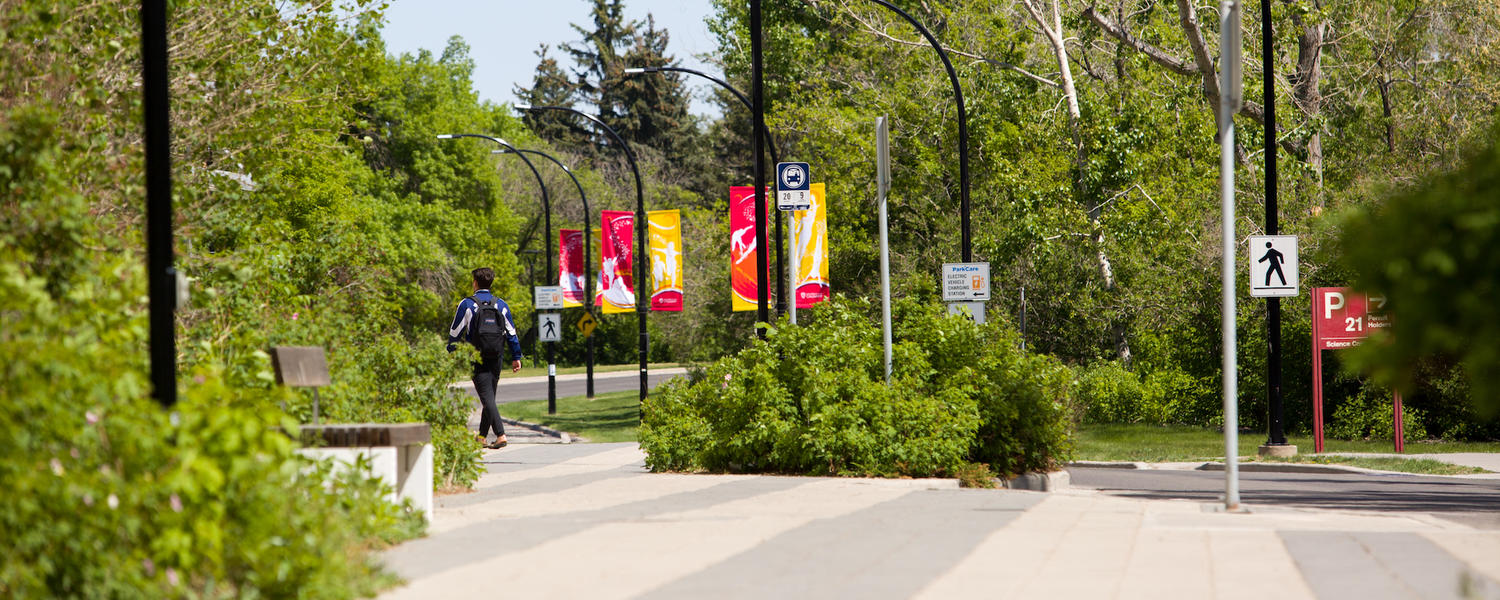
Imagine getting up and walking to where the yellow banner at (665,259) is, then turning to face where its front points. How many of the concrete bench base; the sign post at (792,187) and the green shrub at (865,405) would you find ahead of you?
3

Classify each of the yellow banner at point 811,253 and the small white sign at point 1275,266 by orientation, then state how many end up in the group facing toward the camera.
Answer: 2

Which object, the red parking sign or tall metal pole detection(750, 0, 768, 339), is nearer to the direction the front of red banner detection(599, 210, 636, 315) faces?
the tall metal pole

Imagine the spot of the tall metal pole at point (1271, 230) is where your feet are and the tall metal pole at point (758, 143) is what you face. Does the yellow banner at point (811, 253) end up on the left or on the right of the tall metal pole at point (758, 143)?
right

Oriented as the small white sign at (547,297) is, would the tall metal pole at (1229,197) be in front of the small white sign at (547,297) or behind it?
in front

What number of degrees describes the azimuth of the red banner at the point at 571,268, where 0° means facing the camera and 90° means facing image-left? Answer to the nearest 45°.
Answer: approximately 0°
